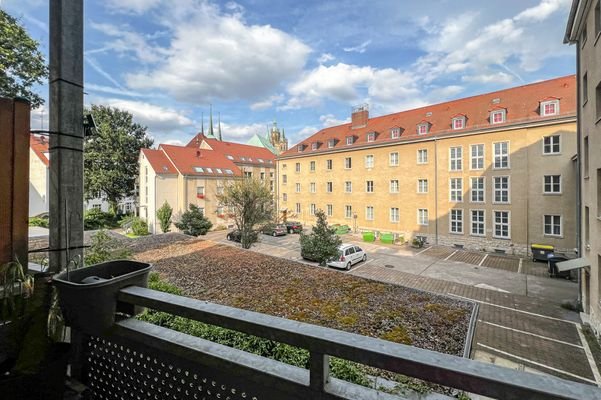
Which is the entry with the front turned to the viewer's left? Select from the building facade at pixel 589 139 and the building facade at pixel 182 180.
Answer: the building facade at pixel 589 139

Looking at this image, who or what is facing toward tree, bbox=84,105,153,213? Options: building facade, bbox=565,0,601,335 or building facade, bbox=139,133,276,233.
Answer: building facade, bbox=565,0,601,335

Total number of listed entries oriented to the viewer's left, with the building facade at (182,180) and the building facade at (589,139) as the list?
1

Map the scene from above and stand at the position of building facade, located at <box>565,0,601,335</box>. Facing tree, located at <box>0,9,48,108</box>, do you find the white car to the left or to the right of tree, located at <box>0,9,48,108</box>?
right

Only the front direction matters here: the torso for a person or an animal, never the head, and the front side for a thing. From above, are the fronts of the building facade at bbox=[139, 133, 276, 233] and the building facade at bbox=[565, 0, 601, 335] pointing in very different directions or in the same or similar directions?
very different directions

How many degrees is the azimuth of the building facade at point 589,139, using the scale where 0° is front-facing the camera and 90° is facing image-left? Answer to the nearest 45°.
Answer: approximately 90°

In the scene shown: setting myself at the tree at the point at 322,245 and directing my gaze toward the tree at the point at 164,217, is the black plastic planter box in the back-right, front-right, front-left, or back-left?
back-left
